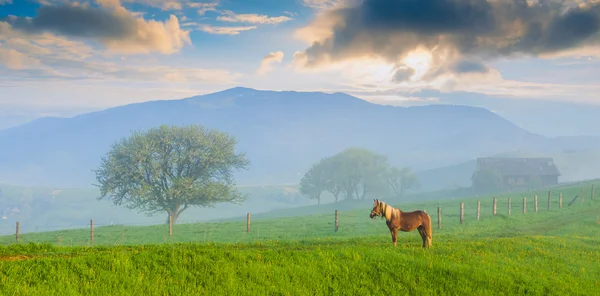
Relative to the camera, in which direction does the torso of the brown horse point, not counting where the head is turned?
to the viewer's left
